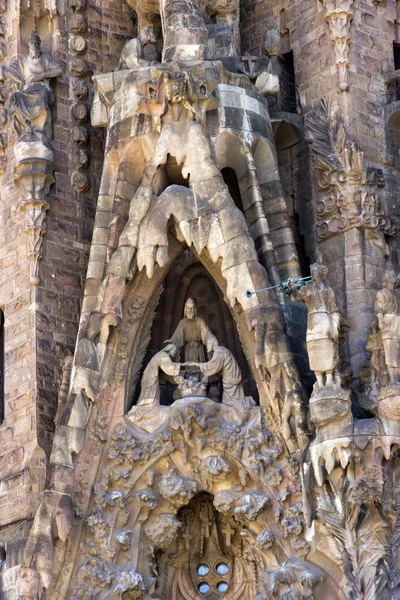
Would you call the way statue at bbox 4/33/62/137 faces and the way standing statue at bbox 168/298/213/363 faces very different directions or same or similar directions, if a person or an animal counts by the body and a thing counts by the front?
same or similar directions

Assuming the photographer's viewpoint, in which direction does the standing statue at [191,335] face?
facing the viewer

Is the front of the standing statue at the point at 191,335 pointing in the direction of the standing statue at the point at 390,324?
no

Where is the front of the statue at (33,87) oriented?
toward the camera

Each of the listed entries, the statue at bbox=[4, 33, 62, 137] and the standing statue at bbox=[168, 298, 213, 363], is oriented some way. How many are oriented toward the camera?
2
